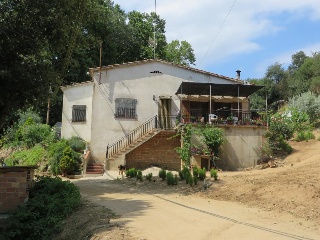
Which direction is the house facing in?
toward the camera

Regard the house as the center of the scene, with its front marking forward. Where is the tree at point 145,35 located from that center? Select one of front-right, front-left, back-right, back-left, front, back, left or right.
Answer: back

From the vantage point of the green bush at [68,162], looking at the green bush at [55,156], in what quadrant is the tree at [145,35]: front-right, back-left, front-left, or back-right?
front-right

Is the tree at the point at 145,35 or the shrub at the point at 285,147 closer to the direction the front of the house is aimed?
the shrub

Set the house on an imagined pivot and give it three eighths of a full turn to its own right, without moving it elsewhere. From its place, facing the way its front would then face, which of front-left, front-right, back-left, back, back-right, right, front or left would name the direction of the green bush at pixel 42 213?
back-left

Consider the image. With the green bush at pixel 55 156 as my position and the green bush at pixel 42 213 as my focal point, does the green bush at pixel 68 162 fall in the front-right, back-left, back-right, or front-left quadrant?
front-left

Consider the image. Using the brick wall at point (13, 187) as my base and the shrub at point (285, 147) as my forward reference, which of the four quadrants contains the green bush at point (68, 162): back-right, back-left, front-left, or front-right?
front-left

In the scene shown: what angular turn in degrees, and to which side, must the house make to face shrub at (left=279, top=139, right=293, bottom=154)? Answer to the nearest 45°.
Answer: approximately 90° to its left

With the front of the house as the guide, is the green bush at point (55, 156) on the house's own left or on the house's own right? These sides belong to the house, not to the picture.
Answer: on the house's own right

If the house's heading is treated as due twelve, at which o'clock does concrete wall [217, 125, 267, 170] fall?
The concrete wall is roughly at 10 o'clock from the house.

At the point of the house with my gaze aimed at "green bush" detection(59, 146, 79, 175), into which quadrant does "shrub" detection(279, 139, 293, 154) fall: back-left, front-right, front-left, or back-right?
back-left

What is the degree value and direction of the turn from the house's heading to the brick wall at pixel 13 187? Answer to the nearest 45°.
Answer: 0° — it already faces it
